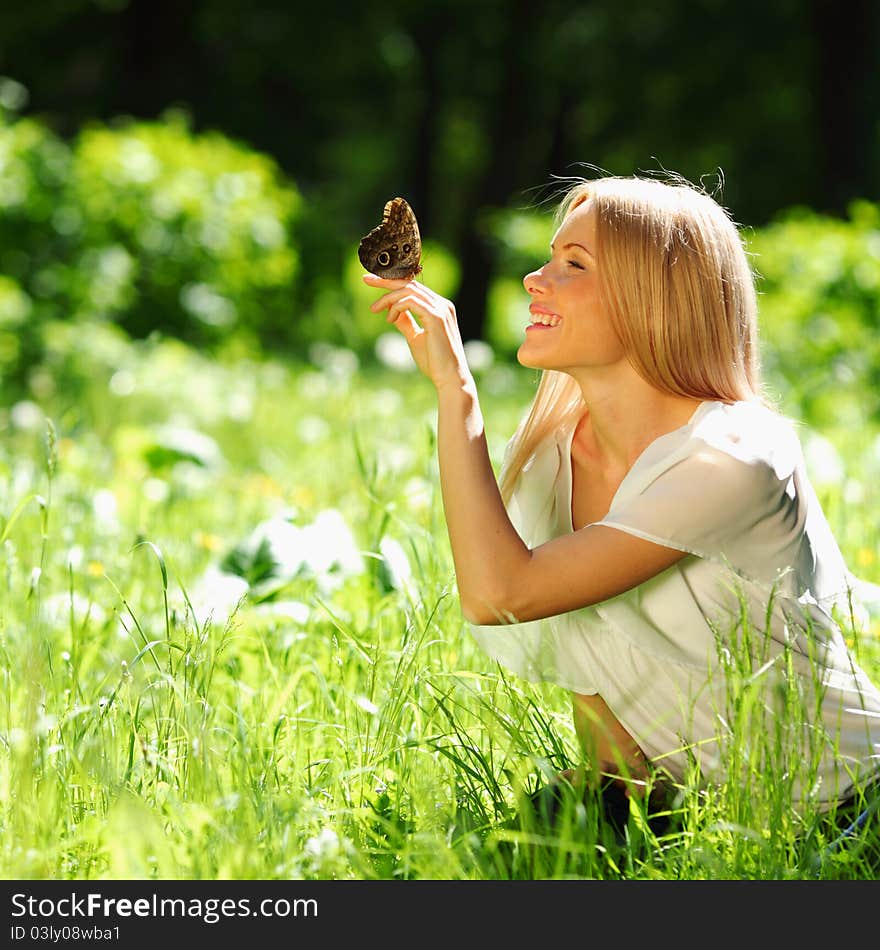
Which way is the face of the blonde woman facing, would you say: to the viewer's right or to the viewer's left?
to the viewer's left

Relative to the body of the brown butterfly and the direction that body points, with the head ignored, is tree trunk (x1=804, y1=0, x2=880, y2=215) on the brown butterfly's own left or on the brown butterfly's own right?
on the brown butterfly's own left

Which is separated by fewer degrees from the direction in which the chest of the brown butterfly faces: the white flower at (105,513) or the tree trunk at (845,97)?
the tree trunk

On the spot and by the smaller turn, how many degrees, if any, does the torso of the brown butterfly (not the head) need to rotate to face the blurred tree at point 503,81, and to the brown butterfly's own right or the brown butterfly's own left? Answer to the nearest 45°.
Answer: approximately 90° to the brown butterfly's own left

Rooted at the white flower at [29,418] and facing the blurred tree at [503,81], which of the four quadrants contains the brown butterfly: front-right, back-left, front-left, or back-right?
back-right

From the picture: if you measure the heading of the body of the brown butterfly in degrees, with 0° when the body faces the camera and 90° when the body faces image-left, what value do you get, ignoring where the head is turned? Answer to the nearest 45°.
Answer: approximately 270°

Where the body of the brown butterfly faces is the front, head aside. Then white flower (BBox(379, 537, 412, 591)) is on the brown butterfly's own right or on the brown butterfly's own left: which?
on the brown butterfly's own left

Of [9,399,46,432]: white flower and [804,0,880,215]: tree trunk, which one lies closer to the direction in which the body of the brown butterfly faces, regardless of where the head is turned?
the tree trunk
